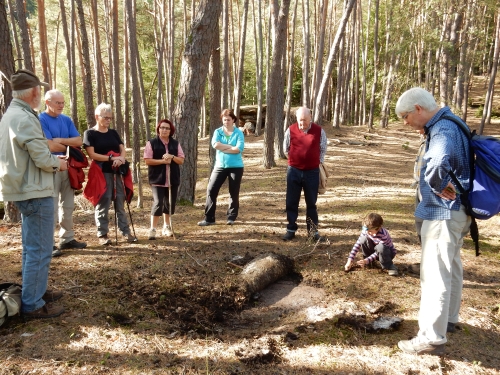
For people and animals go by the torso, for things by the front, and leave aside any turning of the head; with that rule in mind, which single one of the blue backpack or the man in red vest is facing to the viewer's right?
the blue backpack

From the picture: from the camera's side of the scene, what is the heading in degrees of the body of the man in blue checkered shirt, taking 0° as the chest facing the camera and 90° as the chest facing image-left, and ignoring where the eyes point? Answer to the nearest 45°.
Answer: approximately 90°

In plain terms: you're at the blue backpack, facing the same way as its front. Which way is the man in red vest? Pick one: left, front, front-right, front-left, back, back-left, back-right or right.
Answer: back-left

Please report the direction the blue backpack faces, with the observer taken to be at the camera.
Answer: facing to the right of the viewer

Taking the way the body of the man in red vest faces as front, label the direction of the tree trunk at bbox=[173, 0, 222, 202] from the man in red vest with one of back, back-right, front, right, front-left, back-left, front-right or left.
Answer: back-right

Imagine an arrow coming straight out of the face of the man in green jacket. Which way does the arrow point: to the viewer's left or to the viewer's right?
to the viewer's right

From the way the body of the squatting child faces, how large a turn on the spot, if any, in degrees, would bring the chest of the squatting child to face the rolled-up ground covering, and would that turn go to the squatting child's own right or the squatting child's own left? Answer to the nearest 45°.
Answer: approximately 45° to the squatting child's own right

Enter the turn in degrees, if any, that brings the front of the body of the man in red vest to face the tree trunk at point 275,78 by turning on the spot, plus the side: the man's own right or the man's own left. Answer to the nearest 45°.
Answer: approximately 180°

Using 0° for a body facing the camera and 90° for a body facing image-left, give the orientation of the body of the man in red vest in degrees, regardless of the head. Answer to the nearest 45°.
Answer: approximately 0°

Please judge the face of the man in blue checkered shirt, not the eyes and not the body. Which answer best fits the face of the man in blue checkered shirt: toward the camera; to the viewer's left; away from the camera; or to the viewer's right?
to the viewer's left

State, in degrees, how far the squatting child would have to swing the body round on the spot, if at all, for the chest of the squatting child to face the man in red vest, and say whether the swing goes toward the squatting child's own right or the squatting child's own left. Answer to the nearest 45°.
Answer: approximately 90° to the squatting child's own right
